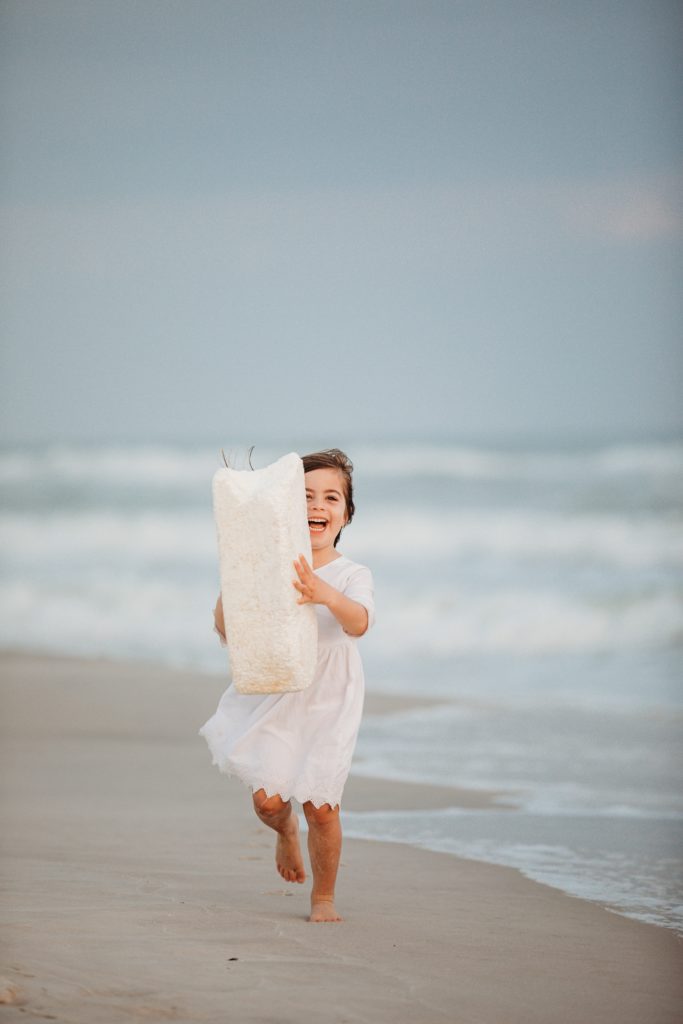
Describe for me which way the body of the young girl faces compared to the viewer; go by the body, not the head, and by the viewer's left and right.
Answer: facing the viewer
